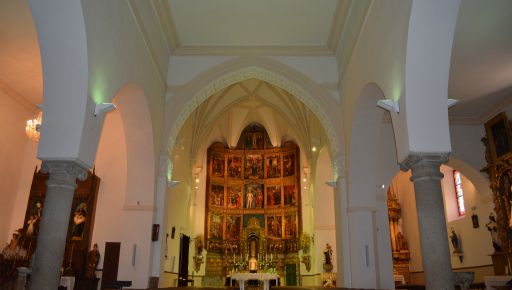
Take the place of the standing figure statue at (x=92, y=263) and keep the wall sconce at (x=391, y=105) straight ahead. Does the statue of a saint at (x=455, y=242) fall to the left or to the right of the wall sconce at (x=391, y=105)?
left

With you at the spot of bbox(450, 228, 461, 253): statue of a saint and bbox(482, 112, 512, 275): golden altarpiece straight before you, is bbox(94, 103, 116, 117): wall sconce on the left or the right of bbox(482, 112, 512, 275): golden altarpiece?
right

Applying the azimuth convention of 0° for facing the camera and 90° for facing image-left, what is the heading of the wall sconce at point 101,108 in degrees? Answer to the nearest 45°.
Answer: approximately 270°

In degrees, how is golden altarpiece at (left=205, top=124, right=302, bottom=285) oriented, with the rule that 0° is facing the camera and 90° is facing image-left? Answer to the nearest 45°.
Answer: approximately 0°

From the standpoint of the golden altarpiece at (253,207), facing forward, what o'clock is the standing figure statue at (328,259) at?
The standing figure statue is roughly at 11 o'clock from the golden altarpiece.

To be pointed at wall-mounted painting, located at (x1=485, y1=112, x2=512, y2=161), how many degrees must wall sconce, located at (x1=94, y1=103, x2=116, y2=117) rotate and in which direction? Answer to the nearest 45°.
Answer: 0° — it already faces it

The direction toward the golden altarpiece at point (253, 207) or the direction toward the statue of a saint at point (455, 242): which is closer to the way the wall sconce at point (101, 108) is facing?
the statue of a saint

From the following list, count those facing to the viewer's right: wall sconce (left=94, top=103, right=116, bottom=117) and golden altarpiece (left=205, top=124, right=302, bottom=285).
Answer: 1

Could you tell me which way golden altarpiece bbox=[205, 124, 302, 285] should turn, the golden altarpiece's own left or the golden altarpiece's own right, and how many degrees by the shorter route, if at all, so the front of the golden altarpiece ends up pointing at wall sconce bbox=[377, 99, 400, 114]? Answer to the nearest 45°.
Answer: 0° — it already faces it

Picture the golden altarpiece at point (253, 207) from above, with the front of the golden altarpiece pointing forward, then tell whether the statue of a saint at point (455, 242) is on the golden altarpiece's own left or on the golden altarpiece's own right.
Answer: on the golden altarpiece's own left
